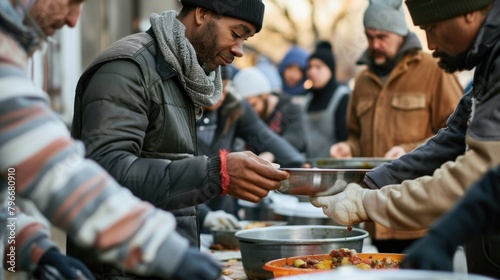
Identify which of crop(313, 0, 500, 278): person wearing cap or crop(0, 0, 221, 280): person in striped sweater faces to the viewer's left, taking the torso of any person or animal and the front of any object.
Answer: the person wearing cap

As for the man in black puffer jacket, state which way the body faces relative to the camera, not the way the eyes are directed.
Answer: to the viewer's right

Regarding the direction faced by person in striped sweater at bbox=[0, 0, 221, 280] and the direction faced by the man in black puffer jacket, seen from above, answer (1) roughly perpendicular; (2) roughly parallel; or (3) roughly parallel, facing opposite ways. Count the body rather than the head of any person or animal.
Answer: roughly parallel

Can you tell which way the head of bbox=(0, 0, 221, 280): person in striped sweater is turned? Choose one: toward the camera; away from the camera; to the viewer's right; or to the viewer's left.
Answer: to the viewer's right

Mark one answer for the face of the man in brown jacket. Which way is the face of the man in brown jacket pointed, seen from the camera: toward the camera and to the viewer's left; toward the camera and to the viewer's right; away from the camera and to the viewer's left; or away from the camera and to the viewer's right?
toward the camera and to the viewer's left

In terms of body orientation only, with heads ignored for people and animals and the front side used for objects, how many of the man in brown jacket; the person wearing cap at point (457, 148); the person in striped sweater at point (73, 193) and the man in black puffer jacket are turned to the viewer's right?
2

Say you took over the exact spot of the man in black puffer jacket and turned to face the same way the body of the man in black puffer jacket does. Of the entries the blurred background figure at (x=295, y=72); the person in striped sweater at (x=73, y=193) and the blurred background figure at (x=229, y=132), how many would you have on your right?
1

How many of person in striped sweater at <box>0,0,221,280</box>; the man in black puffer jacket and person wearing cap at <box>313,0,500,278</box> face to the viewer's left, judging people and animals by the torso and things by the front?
1

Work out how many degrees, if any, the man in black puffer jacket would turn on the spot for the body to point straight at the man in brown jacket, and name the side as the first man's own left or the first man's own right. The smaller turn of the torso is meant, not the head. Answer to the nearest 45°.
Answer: approximately 45° to the first man's own left

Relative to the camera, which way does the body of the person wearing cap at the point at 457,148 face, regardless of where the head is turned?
to the viewer's left

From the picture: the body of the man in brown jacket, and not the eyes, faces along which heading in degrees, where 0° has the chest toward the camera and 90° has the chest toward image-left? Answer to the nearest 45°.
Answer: approximately 45°

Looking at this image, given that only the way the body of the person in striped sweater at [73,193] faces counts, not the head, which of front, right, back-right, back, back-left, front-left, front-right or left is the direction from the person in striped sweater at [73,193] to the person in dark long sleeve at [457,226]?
front

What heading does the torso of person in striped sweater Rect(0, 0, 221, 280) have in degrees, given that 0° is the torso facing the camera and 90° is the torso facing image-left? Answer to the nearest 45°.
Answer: approximately 270°

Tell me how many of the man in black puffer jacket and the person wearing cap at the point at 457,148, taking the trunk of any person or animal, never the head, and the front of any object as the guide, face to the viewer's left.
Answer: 1
